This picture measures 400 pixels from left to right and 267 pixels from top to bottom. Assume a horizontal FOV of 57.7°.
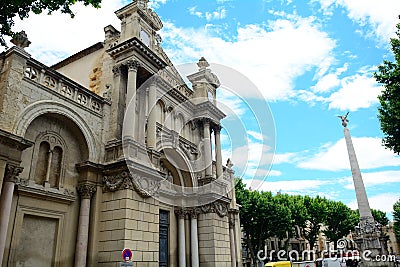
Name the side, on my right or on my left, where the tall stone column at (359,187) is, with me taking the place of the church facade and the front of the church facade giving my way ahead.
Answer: on my left

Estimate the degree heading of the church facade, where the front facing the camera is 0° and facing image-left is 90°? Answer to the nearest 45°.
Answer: approximately 315°

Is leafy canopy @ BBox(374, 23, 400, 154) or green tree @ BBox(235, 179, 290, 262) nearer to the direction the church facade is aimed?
the leafy canopy

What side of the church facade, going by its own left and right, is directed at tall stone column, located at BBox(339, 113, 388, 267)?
left

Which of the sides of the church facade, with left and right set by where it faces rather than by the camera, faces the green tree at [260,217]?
left

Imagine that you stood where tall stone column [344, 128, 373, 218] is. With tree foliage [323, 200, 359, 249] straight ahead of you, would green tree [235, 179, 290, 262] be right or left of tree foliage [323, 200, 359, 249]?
left

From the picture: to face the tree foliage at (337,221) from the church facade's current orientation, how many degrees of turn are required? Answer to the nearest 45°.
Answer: approximately 90° to its left
